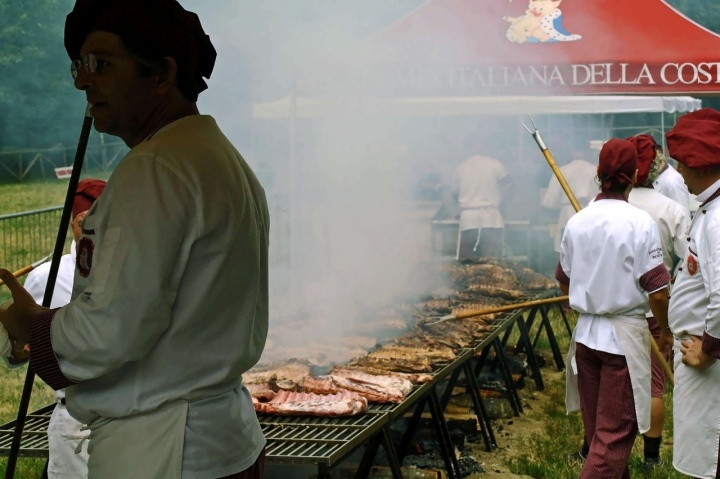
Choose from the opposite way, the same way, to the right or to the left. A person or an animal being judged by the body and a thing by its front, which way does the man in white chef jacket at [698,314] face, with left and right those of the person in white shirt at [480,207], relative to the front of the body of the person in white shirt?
to the left

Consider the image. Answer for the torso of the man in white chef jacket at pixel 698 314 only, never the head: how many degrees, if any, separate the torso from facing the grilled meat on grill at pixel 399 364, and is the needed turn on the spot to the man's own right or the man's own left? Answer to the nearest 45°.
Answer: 0° — they already face it

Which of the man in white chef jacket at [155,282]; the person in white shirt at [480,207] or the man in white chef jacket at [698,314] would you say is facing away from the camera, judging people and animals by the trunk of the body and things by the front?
the person in white shirt

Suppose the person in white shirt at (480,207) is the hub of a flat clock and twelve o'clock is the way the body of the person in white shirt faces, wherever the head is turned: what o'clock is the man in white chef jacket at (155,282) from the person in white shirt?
The man in white chef jacket is roughly at 6 o'clock from the person in white shirt.

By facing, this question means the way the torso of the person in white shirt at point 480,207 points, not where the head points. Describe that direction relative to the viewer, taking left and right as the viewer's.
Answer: facing away from the viewer

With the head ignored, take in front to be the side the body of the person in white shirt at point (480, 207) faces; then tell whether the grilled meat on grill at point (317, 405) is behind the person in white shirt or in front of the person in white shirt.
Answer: behind

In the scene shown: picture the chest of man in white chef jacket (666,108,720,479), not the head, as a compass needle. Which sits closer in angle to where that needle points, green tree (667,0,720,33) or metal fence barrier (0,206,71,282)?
the metal fence barrier

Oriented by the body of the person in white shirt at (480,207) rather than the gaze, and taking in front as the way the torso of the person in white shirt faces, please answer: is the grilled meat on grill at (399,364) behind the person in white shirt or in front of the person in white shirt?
behind

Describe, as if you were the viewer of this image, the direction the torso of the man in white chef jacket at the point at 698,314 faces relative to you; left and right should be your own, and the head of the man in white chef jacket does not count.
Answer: facing to the left of the viewer

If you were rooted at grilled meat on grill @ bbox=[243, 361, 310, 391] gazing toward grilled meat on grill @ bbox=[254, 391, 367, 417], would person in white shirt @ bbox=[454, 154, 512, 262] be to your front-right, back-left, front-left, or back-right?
back-left

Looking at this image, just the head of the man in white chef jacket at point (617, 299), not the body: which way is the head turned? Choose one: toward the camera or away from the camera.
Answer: away from the camera

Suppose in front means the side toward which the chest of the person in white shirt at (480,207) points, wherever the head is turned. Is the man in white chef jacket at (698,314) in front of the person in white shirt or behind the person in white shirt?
behind
